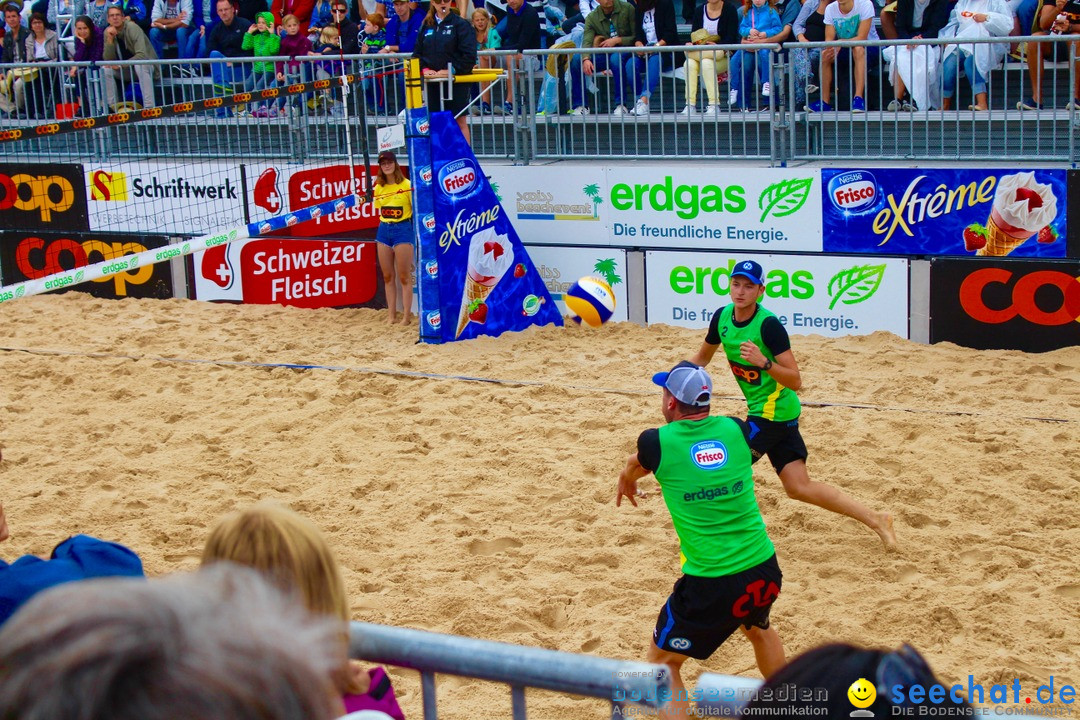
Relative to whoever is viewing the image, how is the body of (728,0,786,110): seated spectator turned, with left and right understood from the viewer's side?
facing the viewer

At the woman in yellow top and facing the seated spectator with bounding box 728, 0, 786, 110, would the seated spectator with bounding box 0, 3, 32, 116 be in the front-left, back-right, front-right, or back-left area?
back-left

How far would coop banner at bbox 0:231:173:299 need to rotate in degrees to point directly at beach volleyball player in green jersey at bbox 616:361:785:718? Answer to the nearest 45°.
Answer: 0° — it already faces them

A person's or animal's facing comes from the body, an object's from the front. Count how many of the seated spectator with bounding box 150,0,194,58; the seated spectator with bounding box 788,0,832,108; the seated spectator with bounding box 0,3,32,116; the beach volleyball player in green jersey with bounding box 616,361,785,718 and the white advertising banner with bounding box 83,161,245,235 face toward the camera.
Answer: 4

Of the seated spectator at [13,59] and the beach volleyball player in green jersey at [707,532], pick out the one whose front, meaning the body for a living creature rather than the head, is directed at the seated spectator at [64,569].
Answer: the seated spectator at [13,59]

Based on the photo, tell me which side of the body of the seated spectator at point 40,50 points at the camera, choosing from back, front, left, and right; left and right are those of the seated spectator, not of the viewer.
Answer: front

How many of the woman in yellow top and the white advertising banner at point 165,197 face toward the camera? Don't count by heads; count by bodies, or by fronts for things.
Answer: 2

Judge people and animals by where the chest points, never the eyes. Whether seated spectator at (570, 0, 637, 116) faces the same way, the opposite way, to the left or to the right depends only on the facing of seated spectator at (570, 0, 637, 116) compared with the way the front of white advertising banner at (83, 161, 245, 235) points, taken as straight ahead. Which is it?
the same way

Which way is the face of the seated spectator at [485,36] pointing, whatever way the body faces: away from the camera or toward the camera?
toward the camera

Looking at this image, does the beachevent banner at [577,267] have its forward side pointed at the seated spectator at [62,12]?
no

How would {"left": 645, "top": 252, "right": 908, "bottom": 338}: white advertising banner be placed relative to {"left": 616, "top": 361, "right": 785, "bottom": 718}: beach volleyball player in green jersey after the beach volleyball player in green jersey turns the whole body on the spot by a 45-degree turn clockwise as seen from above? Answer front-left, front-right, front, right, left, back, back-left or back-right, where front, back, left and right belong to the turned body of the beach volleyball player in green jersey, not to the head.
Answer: front

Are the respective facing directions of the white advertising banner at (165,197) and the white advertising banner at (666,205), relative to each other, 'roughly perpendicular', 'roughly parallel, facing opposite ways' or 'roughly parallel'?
roughly parallel

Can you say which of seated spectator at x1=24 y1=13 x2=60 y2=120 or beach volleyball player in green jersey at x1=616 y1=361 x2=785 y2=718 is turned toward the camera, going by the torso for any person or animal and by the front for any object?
the seated spectator

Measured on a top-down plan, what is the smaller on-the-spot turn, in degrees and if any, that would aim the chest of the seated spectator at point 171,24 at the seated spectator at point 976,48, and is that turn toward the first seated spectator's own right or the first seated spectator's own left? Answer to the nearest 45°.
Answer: approximately 45° to the first seated spectator's own left

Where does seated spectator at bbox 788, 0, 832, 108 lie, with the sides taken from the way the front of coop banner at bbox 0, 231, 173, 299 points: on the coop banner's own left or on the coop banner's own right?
on the coop banner's own left

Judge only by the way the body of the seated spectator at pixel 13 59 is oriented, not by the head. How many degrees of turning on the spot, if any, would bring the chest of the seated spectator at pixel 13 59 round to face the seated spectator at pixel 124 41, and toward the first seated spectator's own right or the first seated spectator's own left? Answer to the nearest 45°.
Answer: approximately 45° to the first seated spectator's own left

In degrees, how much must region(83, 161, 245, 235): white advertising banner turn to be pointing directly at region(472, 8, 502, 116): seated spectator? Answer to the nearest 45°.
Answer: approximately 90° to its left

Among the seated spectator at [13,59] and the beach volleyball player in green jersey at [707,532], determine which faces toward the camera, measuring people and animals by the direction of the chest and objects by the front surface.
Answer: the seated spectator

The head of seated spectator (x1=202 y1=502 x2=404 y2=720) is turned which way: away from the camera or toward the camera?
away from the camera
